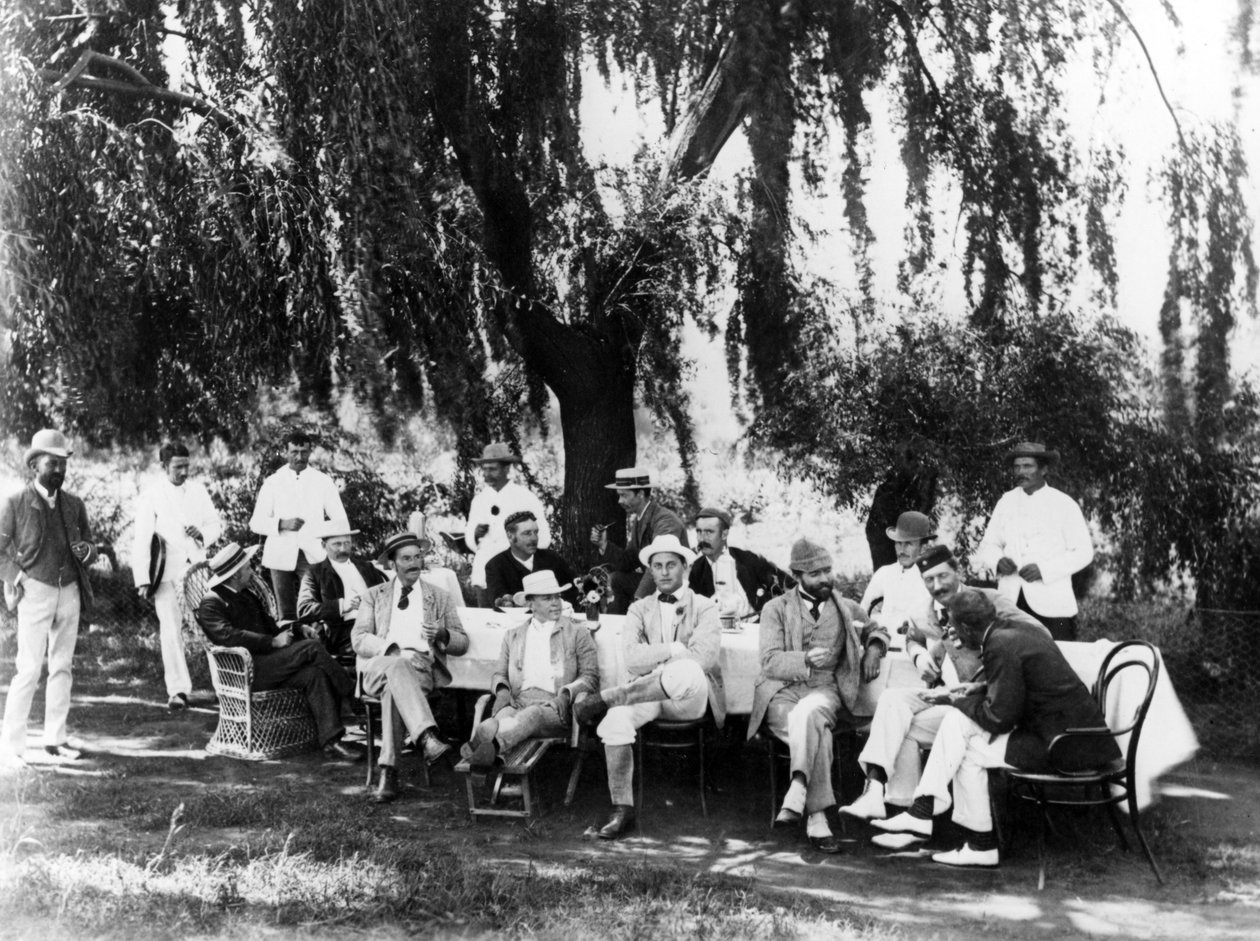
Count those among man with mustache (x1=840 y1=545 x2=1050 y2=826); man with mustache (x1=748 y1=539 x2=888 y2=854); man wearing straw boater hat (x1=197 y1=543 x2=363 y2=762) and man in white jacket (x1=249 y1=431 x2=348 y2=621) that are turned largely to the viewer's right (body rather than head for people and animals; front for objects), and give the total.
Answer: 1

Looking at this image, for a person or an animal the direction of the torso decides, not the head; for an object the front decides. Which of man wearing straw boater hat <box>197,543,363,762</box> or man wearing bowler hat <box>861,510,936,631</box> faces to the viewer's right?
man wearing straw boater hat <box>197,543,363,762</box>

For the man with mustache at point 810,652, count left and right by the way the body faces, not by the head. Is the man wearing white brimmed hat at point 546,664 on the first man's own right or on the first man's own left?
on the first man's own right

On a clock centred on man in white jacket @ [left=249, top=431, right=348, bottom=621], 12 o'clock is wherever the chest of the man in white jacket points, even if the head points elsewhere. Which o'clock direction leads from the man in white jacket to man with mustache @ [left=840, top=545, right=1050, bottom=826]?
The man with mustache is roughly at 11 o'clock from the man in white jacket.

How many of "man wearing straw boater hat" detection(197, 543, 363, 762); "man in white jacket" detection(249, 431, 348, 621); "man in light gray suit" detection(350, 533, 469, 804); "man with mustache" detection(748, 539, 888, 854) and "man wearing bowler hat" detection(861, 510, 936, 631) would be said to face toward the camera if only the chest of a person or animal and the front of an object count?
4

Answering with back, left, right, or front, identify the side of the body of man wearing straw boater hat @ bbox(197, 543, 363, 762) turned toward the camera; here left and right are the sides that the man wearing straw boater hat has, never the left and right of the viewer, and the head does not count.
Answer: right

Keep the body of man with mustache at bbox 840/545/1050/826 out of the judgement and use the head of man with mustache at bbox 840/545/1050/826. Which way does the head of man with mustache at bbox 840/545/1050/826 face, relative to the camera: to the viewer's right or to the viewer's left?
to the viewer's left

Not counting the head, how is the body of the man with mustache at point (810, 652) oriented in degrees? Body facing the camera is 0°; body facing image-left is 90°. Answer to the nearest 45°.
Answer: approximately 0°
